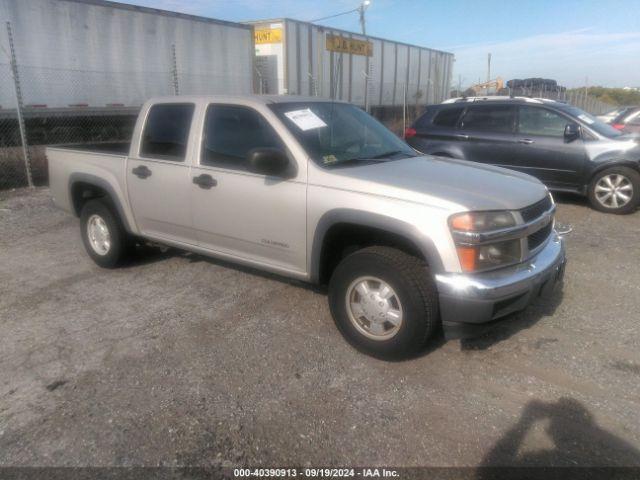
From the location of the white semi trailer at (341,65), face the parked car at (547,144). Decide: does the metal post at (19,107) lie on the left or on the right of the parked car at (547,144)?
right

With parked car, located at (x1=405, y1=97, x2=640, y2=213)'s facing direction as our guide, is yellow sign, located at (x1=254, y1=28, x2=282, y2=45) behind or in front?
behind

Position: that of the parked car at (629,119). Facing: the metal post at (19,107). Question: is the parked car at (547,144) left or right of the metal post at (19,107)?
left

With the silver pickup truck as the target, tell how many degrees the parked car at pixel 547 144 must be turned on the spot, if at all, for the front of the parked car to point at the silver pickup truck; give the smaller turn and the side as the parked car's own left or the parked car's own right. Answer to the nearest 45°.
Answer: approximately 90° to the parked car's own right

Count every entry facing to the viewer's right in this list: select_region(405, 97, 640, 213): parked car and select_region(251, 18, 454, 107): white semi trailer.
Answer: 1

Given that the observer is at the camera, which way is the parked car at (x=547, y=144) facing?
facing to the right of the viewer

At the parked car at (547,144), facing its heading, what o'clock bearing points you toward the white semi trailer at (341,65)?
The white semi trailer is roughly at 8 o'clock from the parked car.

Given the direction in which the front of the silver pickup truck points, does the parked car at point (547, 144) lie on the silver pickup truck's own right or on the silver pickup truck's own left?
on the silver pickup truck's own left

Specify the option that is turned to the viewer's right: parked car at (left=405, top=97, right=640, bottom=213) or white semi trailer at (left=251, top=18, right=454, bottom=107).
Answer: the parked car

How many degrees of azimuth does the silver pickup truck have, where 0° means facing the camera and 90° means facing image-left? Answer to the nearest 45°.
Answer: approximately 315°

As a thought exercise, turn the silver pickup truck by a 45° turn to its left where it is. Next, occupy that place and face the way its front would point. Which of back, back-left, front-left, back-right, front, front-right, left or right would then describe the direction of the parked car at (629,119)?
front-left

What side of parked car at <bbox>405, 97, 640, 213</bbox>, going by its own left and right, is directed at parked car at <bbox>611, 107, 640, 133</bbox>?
left
